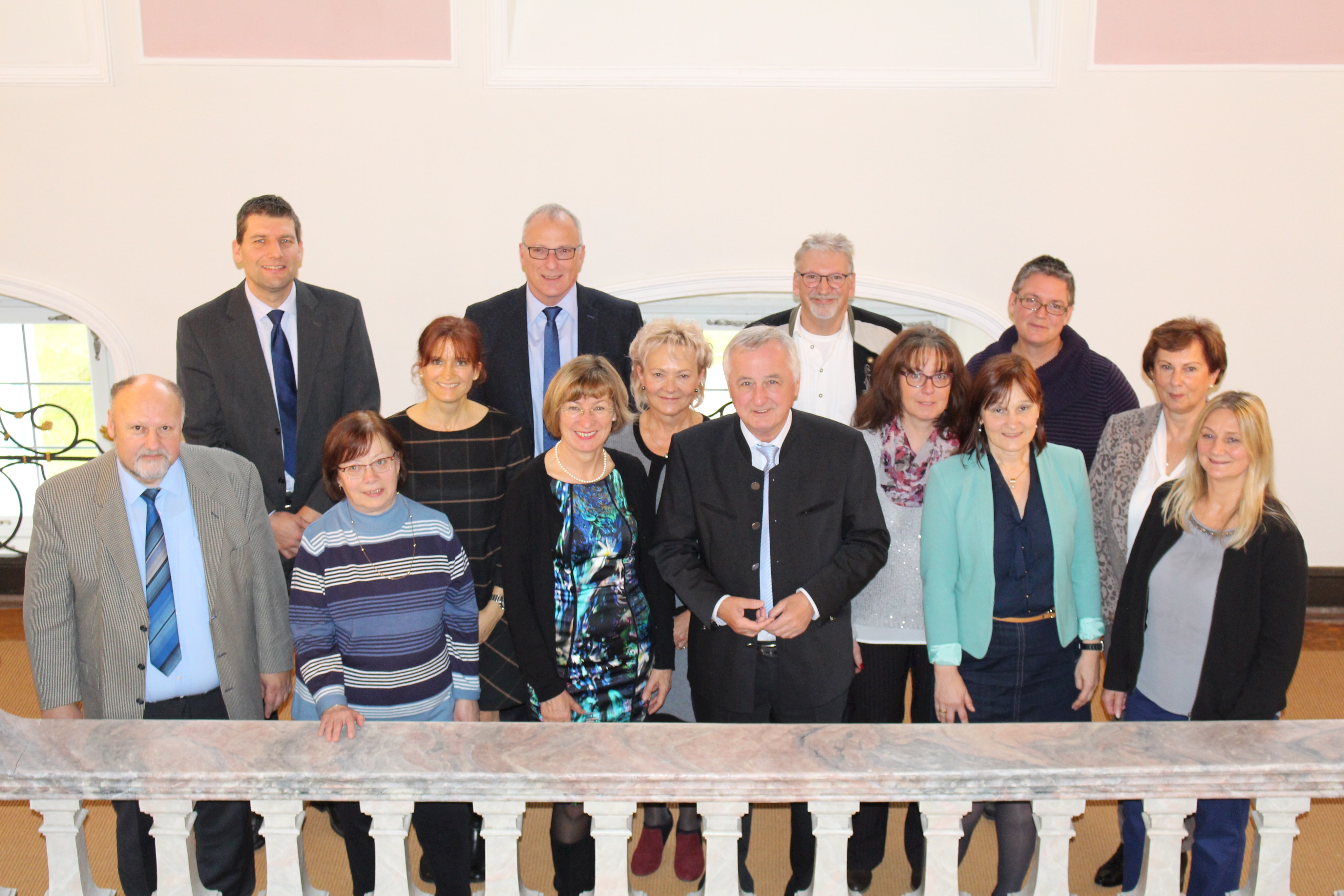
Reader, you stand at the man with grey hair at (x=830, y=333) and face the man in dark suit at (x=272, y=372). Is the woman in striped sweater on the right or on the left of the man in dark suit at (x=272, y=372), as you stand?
left

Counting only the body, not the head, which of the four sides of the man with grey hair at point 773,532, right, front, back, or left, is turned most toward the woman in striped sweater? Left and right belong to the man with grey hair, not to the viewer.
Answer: right

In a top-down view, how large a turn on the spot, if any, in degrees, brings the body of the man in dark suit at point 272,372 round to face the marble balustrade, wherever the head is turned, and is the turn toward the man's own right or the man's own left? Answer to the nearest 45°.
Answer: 0° — they already face it

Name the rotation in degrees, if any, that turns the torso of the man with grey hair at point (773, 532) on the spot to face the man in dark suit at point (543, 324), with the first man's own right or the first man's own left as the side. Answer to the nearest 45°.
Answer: approximately 135° to the first man's own right

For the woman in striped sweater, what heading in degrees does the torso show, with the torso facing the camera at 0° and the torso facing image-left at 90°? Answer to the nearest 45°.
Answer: approximately 0°
